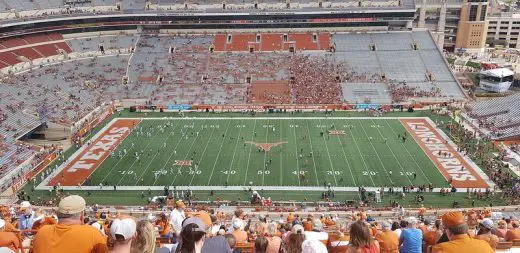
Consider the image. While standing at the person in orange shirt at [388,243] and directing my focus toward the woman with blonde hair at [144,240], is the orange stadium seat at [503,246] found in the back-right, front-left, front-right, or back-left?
back-left

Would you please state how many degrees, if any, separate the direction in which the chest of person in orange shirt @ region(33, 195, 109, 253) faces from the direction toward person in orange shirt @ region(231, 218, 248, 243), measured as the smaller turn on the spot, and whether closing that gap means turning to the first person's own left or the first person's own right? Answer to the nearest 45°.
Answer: approximately 45° to the first person's own right

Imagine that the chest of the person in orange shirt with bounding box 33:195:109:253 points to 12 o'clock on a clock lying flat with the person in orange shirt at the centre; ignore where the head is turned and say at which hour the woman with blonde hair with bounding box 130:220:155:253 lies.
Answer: The woman with blonde hair is roughly at 3 o'clock from the person in orange shirt.

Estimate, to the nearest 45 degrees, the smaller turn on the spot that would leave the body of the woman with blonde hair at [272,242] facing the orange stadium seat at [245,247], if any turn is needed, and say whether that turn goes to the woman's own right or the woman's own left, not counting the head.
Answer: approximately 45° to the woman's own left

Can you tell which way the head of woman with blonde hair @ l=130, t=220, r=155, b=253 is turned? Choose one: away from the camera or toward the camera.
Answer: away from the camera

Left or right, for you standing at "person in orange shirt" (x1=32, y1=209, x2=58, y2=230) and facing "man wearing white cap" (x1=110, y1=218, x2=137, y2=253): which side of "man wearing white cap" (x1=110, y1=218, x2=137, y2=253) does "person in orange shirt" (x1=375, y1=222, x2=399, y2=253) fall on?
left

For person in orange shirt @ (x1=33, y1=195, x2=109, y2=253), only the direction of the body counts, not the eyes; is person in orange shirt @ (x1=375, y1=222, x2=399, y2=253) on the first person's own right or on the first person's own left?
on the first person's own right

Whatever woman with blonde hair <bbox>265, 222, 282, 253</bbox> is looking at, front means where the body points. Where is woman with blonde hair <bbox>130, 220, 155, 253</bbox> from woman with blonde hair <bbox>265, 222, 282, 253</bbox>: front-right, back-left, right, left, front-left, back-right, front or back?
back-left

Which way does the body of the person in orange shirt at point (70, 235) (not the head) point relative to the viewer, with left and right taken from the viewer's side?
facing away from the viewer

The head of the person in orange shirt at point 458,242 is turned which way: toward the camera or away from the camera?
away from the camera

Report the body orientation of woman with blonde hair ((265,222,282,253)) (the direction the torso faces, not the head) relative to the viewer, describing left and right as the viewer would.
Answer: facing away from the viewer
